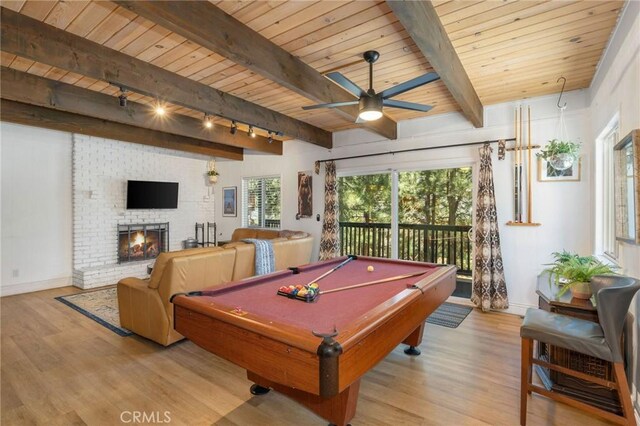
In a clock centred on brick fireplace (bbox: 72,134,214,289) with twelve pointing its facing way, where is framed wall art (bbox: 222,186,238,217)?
The framed wall art is roughly at 10 o'clock from the brick fireplace.

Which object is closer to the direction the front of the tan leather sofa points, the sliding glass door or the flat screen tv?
the flat screen tv

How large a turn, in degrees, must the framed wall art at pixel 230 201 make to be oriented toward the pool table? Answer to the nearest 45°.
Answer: approximately 45° to its left

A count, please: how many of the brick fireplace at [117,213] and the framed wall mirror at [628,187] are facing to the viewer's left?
1

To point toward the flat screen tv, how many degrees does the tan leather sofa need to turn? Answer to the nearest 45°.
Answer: approximately 45° to its right

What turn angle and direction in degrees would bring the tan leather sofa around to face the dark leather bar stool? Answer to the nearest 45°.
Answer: approximately 180°

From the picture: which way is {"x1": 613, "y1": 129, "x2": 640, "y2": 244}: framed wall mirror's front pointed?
to the viewer's left

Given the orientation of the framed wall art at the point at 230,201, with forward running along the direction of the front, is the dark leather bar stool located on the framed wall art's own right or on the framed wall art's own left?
on the framed wall art's own left

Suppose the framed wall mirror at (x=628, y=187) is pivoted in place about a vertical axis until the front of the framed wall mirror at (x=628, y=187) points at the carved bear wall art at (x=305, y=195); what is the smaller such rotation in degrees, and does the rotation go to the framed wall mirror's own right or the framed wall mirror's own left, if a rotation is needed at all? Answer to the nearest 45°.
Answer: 0° — it already faces it

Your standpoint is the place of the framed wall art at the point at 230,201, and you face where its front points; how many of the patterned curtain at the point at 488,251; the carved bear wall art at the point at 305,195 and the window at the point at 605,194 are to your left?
3
